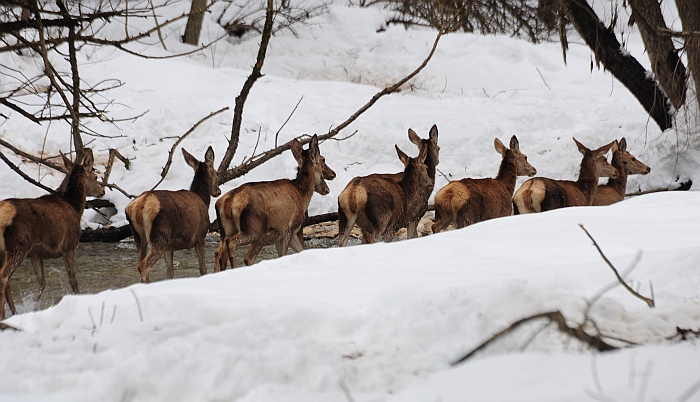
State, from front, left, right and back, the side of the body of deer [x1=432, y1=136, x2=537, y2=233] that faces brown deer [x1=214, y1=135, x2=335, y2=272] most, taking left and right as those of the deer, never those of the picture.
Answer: back

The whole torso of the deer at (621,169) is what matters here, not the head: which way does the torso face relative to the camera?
to the viewer's right

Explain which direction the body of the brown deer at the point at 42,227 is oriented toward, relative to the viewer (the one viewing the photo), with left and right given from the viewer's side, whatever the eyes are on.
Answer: facing away from the viewer and to the right of the viewer

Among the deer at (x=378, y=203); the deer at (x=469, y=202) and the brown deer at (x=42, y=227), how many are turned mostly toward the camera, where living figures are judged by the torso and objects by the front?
0

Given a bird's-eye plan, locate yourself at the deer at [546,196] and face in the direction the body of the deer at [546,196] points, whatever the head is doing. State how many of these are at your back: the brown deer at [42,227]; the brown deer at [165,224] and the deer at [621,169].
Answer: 2

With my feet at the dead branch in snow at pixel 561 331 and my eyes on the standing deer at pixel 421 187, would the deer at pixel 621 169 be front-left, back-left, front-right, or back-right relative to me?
front-right

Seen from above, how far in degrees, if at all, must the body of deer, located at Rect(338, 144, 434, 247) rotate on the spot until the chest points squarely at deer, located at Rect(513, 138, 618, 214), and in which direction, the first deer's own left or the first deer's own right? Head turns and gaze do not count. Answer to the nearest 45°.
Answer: approximately 45° to the first deer's own right

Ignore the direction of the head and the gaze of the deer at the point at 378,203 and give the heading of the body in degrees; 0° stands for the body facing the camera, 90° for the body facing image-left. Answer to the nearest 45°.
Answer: approximately 225°

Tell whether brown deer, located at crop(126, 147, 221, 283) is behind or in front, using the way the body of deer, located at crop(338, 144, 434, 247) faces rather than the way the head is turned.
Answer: behind

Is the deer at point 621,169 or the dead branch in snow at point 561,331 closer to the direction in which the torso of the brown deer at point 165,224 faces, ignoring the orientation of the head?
the deer

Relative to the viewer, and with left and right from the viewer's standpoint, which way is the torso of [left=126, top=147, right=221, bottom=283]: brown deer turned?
facing away from the viewer and to the right of the viewer

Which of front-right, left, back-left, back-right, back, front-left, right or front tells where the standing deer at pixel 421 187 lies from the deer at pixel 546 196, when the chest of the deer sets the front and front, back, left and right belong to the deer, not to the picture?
back-left

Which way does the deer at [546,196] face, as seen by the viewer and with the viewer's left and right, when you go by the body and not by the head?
facing away from the viewer and to the right of the viewer

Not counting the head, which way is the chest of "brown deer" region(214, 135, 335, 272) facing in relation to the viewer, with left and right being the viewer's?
facing away from the viewer and to the right of the viewer

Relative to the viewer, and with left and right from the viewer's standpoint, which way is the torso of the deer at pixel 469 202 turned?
facing away from the viewer and to the right of the viewer
